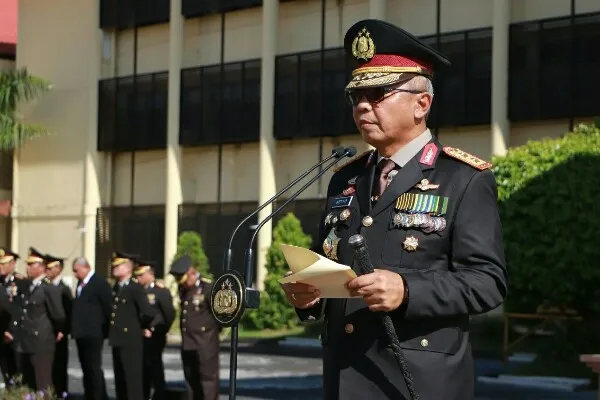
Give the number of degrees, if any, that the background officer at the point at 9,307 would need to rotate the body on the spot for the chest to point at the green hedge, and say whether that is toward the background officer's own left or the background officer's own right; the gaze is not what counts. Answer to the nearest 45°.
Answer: approximately 135° to the background officer's own left

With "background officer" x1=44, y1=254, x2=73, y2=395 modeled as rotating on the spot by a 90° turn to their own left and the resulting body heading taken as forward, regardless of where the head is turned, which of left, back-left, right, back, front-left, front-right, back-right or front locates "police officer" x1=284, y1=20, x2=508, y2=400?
front-right

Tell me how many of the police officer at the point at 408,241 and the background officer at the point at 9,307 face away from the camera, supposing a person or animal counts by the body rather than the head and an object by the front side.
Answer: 0

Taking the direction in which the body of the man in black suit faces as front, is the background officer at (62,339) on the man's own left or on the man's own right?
on the man's own right

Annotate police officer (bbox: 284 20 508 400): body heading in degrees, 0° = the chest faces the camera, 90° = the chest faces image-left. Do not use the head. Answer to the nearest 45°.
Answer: approximately 45°

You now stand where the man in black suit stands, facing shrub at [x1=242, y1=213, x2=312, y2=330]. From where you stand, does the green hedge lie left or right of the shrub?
right

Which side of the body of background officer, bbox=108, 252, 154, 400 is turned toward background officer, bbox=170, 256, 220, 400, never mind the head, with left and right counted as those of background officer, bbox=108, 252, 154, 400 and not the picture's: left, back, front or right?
left
